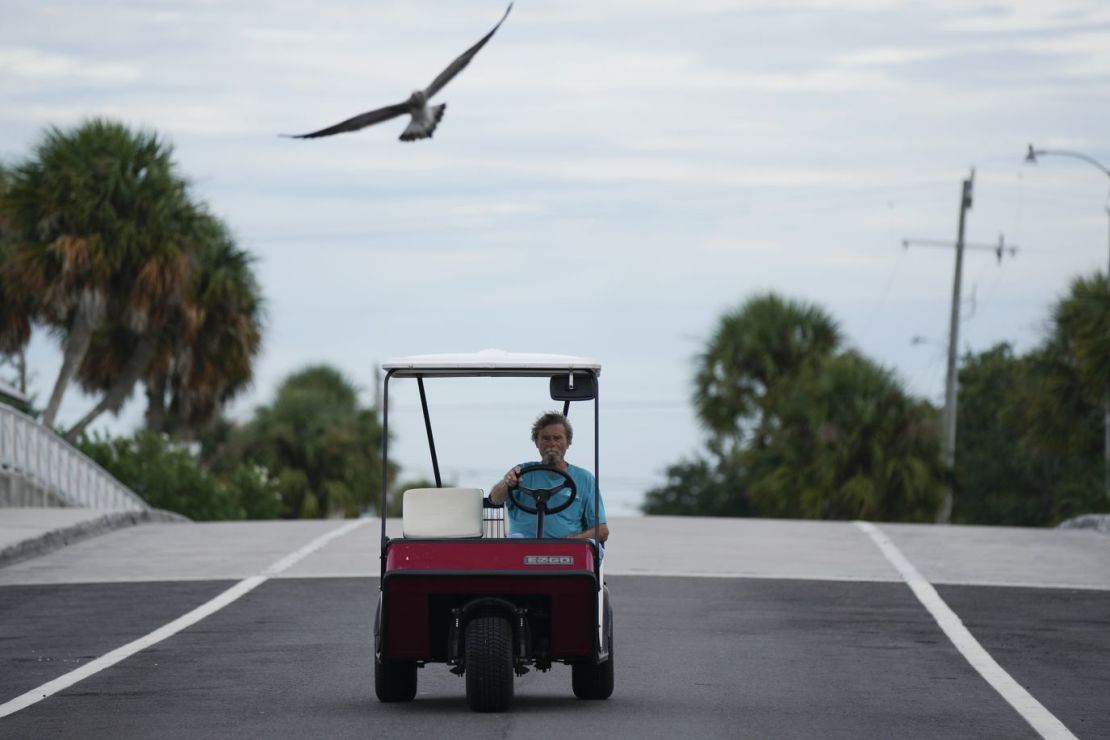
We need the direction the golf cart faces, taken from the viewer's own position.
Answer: facing the viewer

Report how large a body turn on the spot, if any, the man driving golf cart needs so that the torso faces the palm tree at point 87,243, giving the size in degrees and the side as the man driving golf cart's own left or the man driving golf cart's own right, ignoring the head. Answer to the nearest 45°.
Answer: approximately 180°

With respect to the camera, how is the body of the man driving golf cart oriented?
toward the camera

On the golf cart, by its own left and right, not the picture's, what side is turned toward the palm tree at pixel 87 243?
back

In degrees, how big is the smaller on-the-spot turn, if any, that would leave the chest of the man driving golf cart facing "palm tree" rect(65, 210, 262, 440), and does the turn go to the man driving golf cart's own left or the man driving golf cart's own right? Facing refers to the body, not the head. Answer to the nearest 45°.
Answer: approximately 180°

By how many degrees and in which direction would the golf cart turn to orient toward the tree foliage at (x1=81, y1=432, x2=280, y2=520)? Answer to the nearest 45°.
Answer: approximately 180°
